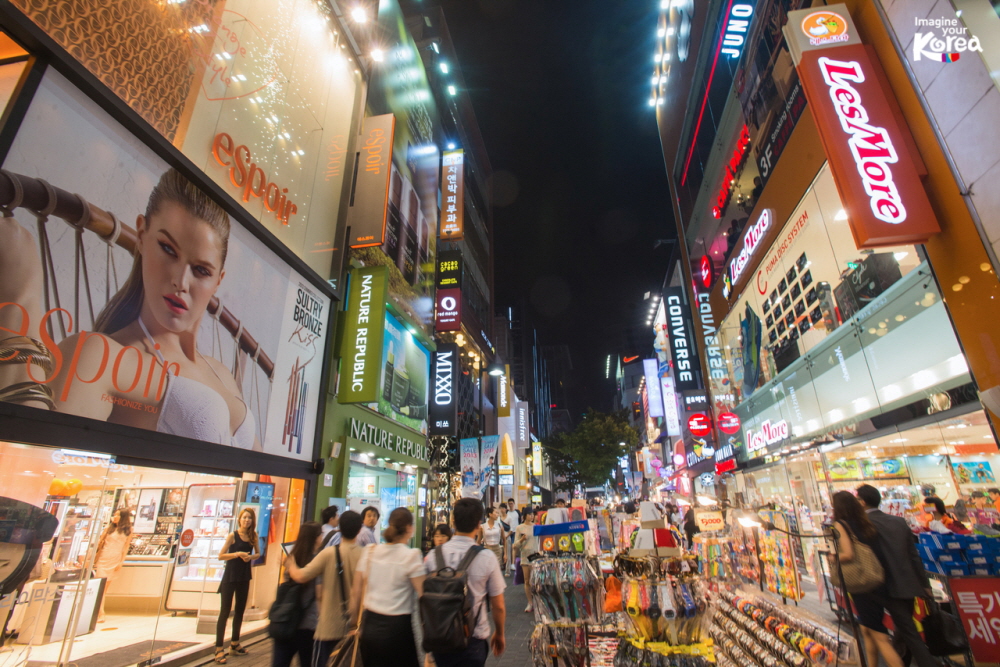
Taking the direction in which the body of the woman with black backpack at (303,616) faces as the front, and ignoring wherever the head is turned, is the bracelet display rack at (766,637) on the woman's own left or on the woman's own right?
on the woman's own right

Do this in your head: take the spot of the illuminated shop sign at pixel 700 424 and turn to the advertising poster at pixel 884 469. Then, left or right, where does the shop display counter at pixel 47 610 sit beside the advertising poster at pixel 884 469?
right

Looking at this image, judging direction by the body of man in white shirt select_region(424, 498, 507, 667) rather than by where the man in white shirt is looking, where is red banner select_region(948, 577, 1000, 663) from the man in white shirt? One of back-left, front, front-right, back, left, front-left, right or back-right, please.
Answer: right

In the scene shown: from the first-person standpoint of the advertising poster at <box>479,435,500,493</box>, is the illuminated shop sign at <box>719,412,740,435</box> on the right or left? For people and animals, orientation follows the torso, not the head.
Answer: on its left

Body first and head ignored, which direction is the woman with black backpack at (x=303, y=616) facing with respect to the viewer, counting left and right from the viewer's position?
facing away from the viewer and to the right of the viewer

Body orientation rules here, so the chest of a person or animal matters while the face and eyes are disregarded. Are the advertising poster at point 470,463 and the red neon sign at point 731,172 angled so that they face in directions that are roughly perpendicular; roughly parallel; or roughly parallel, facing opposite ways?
roughly perpendicular

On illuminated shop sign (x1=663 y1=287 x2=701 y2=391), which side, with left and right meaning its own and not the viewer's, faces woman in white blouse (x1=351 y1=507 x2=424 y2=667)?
front

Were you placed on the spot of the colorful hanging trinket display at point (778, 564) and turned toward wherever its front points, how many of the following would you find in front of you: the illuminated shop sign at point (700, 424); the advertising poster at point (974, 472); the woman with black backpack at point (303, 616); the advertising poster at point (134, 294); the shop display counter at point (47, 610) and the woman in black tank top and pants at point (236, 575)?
4

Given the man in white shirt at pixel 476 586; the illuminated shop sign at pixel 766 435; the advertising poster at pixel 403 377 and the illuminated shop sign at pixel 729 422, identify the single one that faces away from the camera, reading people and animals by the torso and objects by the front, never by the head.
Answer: the man in white shirt

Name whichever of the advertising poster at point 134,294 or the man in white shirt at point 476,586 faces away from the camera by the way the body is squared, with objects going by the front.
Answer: the man in white shirt

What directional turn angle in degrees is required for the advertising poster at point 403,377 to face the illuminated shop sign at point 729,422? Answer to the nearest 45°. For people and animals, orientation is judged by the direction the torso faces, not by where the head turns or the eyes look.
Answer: approximately 45° to its left

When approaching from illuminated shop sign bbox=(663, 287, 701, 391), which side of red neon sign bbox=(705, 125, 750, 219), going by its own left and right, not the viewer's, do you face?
right

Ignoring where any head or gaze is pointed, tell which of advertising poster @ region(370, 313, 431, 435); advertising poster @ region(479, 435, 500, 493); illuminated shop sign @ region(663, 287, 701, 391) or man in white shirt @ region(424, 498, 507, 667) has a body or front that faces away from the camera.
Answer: the man in white shirt
